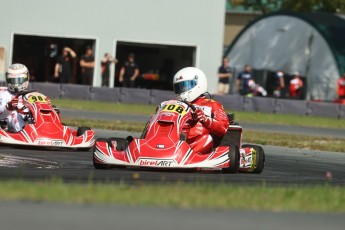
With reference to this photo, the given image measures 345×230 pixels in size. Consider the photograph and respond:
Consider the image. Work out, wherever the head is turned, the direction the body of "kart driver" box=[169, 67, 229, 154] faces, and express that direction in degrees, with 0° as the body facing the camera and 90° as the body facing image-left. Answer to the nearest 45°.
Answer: approximately 45°

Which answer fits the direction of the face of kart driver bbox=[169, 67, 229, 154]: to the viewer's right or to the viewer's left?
to the viewer's left

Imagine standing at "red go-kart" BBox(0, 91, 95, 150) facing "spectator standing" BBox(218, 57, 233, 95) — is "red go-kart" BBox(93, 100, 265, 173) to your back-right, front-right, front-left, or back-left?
back-right

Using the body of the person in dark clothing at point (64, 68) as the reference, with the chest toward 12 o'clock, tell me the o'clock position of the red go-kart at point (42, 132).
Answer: The red go-kart is roughly at 12 o'clock from the person in dark clothing.

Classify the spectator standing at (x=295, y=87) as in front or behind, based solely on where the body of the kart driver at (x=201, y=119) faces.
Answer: behind

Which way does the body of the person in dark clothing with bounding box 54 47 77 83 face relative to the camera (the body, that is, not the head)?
toward the camera

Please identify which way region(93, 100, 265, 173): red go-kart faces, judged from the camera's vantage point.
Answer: facing the viewer and to the left of the viewer

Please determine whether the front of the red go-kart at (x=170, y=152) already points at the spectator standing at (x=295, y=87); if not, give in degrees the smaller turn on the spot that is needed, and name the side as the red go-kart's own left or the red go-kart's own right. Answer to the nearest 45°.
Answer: approximately 135° to the red go-kart's own right

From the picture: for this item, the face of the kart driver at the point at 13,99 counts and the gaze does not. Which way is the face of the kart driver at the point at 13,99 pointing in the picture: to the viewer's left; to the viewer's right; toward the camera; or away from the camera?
toward the camera

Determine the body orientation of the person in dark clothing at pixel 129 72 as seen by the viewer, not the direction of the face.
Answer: toward the camera

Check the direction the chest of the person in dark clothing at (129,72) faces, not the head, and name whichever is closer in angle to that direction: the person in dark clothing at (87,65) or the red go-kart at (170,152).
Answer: the red go-kart
